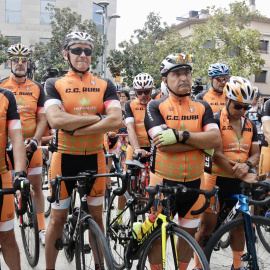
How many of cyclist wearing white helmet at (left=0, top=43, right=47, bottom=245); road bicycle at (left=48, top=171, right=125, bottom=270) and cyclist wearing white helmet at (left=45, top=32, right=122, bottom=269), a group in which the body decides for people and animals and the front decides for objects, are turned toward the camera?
3

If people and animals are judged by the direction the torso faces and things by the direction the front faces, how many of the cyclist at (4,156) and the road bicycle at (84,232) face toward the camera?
2

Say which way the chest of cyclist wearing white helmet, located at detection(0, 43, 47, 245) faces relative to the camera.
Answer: toward the camera

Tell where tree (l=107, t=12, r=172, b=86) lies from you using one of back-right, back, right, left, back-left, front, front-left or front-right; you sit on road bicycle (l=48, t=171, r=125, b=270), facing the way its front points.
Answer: back

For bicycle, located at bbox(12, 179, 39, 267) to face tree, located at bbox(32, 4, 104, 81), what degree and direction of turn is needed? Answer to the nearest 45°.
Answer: approximately 135° to its left

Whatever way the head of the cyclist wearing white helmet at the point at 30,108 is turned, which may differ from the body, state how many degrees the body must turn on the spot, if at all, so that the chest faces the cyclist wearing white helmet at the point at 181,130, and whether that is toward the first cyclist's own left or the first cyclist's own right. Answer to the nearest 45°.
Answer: approximately 45° to the first cyclist's own left

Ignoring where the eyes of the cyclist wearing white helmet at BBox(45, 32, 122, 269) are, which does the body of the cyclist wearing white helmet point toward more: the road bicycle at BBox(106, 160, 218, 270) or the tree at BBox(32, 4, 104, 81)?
the road bicycle

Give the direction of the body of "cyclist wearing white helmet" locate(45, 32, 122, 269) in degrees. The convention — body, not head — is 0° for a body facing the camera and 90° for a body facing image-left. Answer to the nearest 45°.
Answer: approximately 0°

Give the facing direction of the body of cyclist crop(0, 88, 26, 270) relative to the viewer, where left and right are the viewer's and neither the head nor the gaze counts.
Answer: facing the viewer
